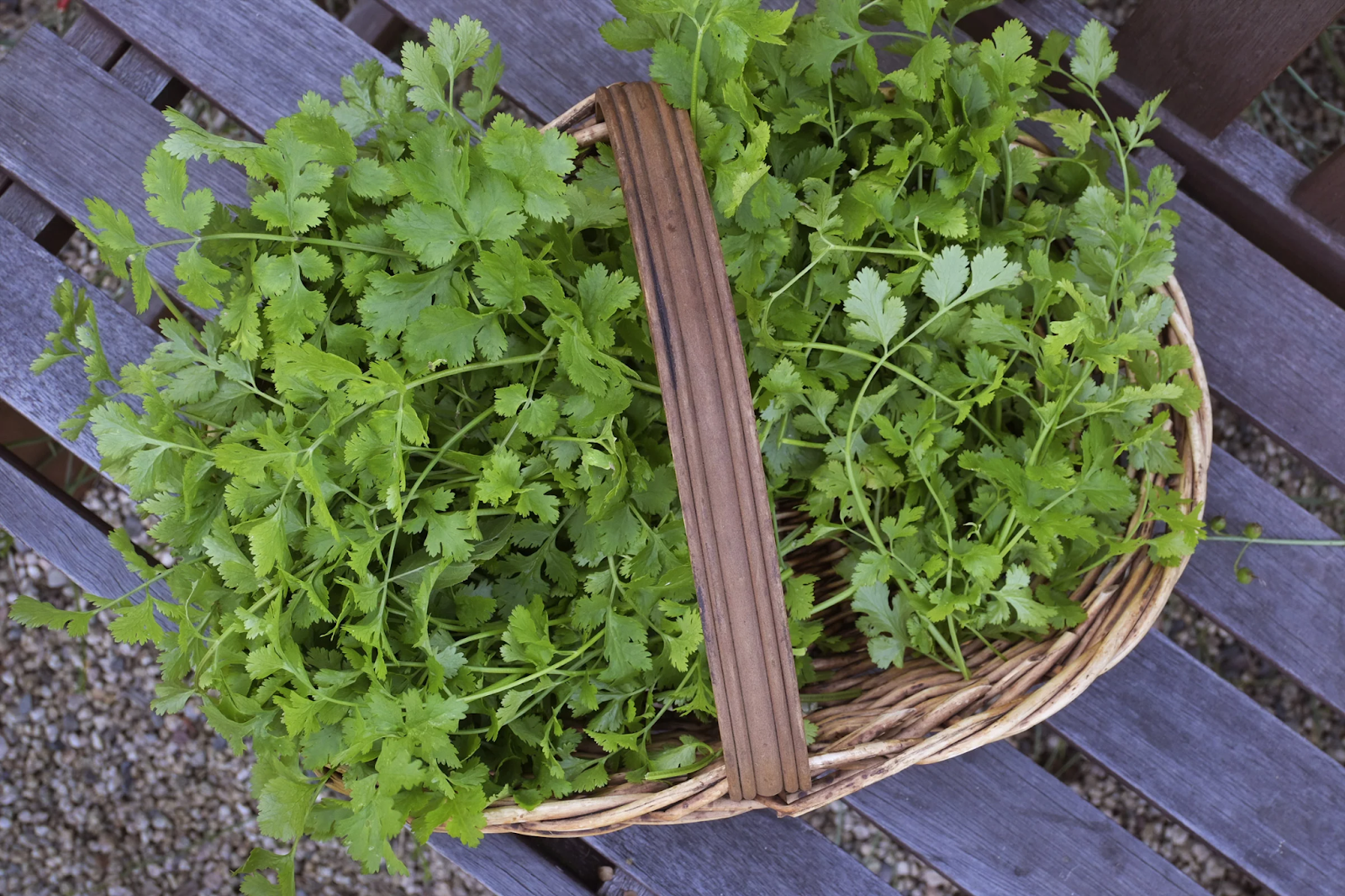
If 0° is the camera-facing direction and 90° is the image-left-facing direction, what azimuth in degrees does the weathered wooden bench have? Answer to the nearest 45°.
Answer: approximately 45°
